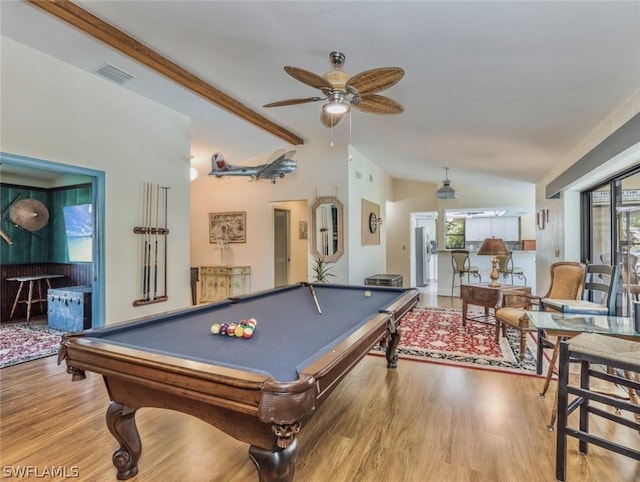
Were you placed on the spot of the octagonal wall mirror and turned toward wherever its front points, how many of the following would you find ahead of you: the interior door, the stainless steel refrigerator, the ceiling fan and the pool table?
2

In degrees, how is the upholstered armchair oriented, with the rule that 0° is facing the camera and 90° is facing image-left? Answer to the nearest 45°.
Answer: approximately 45°

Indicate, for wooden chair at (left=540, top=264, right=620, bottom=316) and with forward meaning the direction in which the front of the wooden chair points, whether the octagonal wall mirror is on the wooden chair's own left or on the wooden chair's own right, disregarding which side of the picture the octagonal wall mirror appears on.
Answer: on the wooden chair's own right

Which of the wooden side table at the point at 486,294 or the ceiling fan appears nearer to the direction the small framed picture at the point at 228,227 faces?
the ceiling fan

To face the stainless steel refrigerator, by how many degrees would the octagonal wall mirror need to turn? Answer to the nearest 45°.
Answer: approximately 135° to its left

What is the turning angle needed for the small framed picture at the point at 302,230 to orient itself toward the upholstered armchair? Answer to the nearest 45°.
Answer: approximately 45° to its left

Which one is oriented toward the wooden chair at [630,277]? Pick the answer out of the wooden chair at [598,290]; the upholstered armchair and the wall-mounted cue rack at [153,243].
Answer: the wall-mounted cue rack
